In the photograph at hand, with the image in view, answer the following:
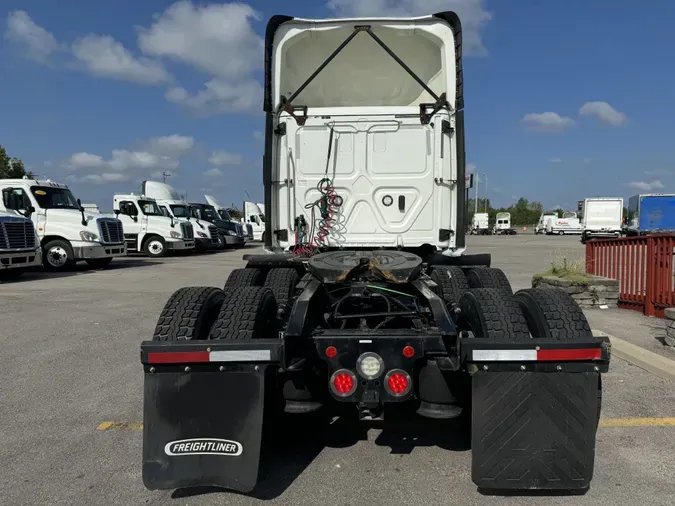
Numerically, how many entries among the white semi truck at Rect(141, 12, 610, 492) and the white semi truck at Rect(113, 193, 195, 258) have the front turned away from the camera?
1

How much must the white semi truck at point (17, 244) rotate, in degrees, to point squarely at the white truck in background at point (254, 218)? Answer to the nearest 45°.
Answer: approximately 90° to its left

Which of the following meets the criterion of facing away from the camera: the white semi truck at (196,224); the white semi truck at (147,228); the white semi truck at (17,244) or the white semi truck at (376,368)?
the white semi truck at (376,368)

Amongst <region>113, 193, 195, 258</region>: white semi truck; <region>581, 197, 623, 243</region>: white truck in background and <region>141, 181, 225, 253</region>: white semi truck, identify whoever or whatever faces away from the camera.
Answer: the white truck in background

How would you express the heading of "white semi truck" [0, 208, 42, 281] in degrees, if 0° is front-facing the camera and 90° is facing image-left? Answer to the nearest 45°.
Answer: approximately 315°

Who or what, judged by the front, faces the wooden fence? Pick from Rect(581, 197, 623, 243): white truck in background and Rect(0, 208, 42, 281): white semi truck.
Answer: the white semi truck

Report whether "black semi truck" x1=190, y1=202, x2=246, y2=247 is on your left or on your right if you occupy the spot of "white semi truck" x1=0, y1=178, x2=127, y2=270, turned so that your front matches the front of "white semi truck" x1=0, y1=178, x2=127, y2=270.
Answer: on your left

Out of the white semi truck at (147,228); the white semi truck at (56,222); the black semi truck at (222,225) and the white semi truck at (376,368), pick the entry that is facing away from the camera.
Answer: the white semi truck at (376,368)

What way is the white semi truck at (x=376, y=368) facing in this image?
away from the camera

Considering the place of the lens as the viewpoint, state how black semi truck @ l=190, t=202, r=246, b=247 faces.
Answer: facing the viewer and to the right of the viewer

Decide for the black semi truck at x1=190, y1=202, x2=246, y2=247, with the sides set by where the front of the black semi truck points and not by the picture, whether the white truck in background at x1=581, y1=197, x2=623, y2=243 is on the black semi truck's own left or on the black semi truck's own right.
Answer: on the black semi truck's own left

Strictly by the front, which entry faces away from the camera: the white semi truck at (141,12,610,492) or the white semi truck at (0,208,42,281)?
the white semi truck at (141,12,610,492)

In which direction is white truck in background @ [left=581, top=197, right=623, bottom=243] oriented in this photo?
away from the camera

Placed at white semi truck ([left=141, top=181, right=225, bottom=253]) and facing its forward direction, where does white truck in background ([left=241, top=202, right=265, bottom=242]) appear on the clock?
The white truck in background is roughly at 8 o'clock from the white semi truck.

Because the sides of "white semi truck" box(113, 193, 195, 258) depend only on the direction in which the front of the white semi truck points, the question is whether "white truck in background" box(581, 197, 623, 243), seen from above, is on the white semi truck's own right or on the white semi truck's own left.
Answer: on the white semi truck's own left

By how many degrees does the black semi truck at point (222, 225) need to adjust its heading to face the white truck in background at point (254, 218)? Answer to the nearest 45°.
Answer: approximately 135° to its left
